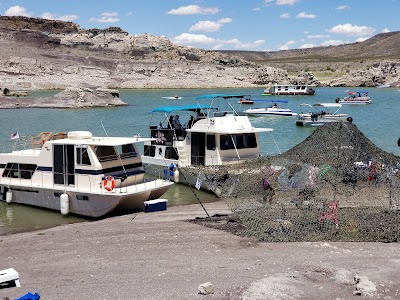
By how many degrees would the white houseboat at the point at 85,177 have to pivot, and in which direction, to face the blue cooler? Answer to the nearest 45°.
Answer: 0° — it already faces it

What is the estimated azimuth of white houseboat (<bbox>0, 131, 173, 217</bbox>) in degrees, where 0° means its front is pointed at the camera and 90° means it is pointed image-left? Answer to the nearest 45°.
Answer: approximately 315°

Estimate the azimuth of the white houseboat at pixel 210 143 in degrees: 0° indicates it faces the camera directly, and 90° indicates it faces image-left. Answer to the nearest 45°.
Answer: approximately 315°

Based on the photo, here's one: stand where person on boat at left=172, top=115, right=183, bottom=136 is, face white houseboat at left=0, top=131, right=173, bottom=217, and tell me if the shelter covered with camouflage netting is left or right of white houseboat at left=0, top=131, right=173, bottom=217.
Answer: left

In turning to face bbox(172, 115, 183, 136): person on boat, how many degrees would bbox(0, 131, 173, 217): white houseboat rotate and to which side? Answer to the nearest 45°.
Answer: approximately 90° to its left

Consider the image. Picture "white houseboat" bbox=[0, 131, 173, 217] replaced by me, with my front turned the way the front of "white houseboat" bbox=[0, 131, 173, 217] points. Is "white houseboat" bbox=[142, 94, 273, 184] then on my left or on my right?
on my left

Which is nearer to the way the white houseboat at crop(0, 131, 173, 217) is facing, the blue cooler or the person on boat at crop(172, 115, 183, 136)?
the blue cooler
